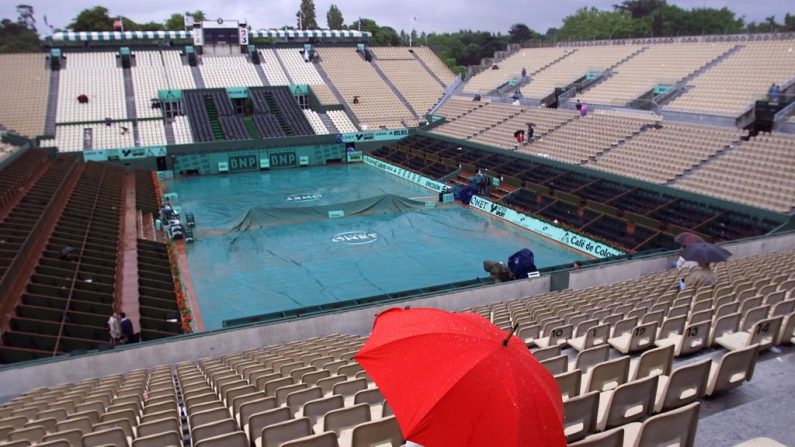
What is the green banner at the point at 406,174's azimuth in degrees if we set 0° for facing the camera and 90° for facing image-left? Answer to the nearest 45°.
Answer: approximately 45°

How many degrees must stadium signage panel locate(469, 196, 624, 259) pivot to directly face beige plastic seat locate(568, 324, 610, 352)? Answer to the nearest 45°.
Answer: approximately 45° to its left

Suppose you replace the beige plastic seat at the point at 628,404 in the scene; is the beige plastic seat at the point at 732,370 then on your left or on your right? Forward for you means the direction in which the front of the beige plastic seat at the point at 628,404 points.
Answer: on your right

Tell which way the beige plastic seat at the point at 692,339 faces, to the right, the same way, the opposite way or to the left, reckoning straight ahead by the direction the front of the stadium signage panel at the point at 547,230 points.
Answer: to the right

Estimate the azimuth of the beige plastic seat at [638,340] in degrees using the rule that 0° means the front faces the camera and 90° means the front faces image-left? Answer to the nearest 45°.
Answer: approximately 135°

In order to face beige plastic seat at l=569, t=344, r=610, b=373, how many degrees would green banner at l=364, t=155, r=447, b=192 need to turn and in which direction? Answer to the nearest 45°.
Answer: approximately 45° to its left

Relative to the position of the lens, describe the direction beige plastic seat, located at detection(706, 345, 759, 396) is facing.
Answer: facing away from the viewer and to the left of the viewer

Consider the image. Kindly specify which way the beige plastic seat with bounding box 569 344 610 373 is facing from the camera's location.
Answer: facing away from the viewer and to the left of the viewer

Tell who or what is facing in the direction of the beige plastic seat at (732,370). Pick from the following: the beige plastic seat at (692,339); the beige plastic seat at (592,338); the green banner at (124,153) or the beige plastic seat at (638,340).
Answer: the green banner

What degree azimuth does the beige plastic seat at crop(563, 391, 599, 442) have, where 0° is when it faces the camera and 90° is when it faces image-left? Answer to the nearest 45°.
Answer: approximately 135°

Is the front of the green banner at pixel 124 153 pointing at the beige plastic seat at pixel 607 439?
yes
